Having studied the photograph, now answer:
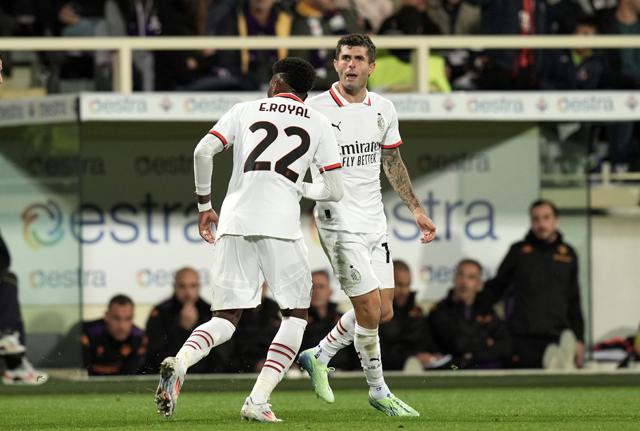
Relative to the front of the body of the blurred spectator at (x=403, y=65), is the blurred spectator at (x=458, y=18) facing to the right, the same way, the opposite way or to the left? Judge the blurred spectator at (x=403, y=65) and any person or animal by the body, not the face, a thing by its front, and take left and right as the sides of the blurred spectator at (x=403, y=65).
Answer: the same way

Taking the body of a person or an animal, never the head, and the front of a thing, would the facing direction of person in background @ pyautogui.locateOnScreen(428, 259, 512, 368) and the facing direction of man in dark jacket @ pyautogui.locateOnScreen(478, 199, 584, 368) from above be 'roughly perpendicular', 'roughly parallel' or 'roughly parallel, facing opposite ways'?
roughly parallel

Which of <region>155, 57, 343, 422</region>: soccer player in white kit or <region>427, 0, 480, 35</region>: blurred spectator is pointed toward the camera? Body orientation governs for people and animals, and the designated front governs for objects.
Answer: the blurred spectator

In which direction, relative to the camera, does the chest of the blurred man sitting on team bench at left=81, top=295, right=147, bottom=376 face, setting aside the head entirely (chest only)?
toward the camera

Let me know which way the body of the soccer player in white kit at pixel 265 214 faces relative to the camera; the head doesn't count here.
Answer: away from the camera

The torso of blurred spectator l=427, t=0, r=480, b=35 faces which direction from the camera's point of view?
toward the camera

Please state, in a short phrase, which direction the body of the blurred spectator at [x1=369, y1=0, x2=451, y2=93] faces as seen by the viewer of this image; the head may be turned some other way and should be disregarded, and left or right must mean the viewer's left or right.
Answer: facing the viewer

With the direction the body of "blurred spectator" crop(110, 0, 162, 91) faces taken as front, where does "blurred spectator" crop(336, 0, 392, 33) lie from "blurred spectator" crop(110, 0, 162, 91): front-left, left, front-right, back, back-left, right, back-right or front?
left
